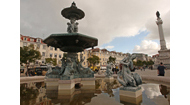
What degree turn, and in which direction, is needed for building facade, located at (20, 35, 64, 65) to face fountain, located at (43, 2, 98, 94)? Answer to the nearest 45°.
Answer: approximately 45° to its right

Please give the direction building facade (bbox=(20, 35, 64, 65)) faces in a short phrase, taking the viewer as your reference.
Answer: facing the viewer and to the right of the viewer

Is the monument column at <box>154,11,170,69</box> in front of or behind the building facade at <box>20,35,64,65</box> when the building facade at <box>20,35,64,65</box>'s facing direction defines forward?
in front
